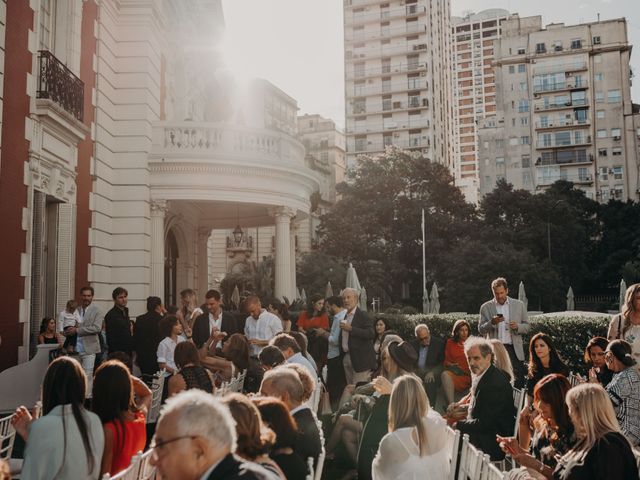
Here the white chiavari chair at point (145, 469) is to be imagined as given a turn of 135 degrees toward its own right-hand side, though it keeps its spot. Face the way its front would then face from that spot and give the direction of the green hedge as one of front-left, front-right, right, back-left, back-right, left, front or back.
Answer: front-left

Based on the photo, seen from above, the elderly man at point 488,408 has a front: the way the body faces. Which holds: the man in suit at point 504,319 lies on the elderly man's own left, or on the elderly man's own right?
on the elderly man's own right

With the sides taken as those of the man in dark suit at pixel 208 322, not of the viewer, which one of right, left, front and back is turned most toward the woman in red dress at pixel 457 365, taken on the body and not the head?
left

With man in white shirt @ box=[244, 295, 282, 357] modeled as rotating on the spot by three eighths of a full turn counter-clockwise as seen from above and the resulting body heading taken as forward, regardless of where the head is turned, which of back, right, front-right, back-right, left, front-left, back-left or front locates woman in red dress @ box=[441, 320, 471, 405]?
front

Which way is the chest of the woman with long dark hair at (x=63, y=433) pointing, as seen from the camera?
away from the camera

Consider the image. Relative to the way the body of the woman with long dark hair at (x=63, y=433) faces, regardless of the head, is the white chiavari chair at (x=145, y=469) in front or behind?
behind

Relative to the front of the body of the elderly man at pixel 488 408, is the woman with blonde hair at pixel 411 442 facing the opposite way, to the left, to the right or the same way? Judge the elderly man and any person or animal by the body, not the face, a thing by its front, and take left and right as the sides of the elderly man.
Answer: to the right

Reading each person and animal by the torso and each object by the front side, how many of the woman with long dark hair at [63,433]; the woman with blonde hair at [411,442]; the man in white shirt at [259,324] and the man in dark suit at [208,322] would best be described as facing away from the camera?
2

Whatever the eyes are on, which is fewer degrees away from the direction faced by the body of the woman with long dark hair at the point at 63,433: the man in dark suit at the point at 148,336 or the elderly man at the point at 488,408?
the man in dark suit

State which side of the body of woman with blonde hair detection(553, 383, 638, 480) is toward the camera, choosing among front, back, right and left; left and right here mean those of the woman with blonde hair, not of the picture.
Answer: left
